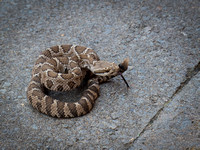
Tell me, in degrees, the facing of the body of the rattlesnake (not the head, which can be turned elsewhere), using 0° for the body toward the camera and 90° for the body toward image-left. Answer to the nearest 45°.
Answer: approximately 270°
